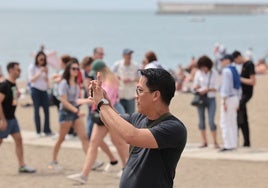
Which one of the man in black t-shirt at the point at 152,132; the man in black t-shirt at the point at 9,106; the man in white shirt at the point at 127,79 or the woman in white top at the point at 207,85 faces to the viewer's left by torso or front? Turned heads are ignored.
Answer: the man in black t-shirt at the point at 152,132

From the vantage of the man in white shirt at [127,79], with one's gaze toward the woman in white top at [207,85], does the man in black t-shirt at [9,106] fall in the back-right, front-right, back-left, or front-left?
back-right

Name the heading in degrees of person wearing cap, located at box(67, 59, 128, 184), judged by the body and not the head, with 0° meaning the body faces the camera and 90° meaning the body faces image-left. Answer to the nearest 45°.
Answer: approximately 90°

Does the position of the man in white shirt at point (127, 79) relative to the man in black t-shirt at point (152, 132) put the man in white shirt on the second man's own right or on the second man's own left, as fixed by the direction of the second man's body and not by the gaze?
on the second man's own right

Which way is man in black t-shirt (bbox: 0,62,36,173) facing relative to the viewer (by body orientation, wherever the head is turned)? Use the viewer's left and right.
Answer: facing to the right of the viewer

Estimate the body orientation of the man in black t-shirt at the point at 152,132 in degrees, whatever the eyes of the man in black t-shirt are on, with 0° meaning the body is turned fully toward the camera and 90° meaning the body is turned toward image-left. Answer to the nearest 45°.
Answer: approximately 90°

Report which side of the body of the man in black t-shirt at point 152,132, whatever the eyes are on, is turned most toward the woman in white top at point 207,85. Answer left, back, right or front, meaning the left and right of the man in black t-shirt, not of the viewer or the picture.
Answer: right

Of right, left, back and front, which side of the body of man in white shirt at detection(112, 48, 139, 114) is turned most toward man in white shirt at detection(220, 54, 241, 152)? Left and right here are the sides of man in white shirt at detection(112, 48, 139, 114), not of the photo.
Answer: left

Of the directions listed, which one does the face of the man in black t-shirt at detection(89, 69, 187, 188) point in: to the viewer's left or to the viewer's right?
to the viewer's left

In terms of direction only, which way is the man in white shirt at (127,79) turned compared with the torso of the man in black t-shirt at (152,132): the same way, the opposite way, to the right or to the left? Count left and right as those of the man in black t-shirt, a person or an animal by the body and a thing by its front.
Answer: to the left
